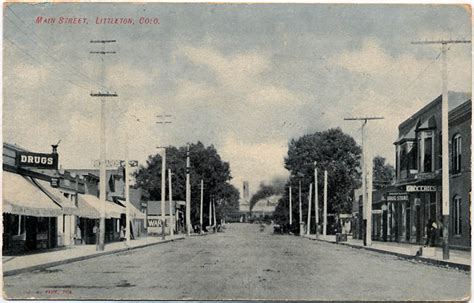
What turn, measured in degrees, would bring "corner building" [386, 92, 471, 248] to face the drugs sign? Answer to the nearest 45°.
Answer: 0° — it already faces it

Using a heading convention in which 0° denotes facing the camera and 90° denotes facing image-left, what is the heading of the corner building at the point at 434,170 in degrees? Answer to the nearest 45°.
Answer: approximately 45°

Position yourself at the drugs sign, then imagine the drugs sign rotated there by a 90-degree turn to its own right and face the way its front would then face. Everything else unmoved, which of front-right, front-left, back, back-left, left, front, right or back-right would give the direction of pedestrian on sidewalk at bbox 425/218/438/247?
back

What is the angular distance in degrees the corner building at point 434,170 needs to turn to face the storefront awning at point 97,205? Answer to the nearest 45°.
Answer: approximately 45° to its right
